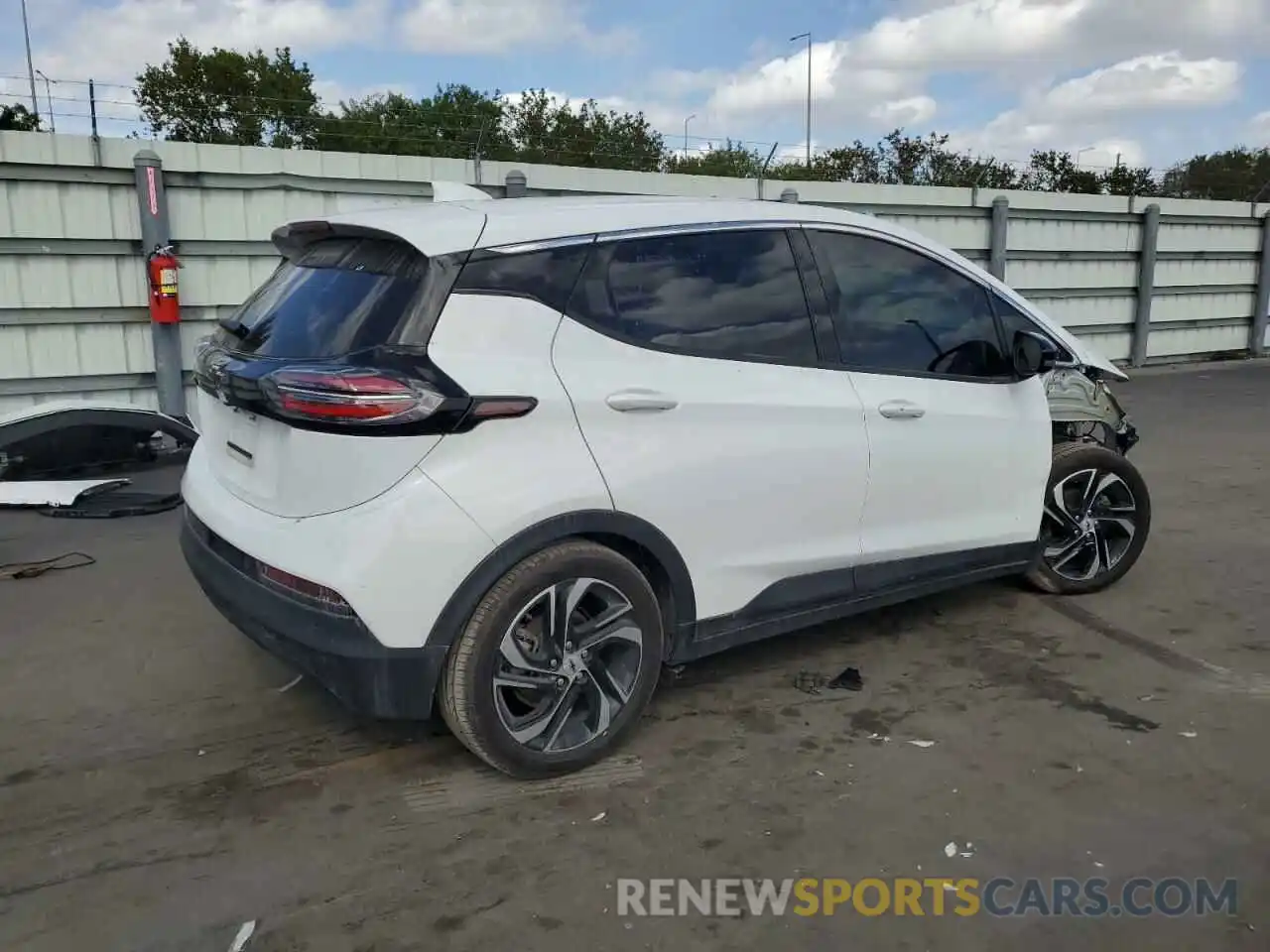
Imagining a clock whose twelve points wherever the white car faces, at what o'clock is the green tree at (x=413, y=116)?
The green tree is roughly at 10 o'clock from the white car.

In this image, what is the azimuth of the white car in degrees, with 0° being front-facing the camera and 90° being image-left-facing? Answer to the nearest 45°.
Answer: approximately 225°

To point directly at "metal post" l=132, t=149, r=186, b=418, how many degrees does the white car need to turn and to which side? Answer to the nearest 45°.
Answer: approximately 90° to its left
